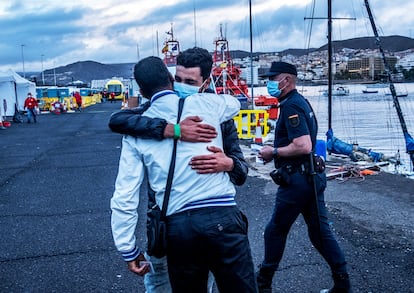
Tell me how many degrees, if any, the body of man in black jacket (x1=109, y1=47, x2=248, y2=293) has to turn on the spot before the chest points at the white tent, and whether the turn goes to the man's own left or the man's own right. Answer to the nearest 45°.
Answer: approximately 180°

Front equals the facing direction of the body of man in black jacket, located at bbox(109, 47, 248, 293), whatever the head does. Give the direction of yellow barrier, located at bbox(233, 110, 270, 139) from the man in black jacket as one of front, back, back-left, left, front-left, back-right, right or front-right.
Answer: back

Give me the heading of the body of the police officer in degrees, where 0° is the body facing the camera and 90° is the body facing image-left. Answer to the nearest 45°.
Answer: approximately 90°

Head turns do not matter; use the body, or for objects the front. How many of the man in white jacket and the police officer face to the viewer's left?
1

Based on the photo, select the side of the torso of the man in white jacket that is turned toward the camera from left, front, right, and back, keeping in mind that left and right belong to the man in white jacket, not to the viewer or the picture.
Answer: back

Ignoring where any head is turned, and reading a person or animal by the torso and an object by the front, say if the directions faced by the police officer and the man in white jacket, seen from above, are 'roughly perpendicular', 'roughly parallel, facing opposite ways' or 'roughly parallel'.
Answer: roughly perpendicular

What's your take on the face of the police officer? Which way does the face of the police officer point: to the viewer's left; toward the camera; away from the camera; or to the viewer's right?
to the viewer's left

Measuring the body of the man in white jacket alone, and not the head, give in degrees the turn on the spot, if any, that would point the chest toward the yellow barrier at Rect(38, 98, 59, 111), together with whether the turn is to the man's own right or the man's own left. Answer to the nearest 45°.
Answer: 0° — they already face it
